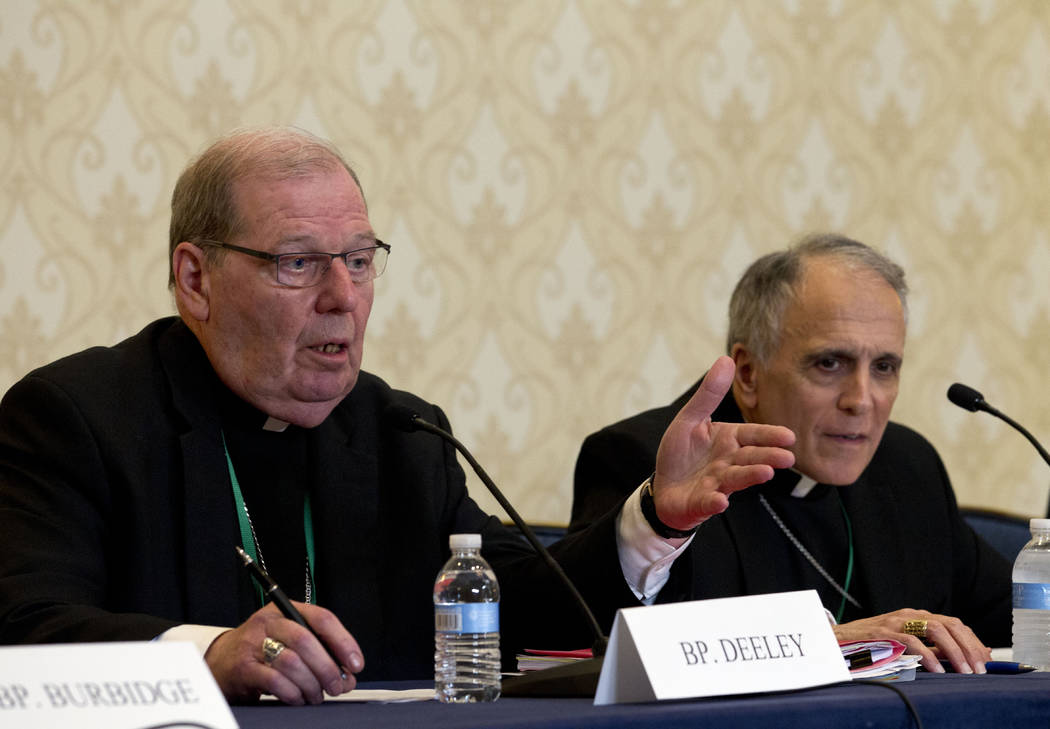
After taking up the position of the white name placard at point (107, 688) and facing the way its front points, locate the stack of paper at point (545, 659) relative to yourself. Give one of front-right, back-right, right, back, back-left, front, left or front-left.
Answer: back-left

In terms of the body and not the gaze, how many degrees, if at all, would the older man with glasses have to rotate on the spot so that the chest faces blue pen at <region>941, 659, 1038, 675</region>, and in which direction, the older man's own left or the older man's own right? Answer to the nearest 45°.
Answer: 0° — they already face it

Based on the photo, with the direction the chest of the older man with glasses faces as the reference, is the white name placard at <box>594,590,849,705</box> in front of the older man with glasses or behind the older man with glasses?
in front

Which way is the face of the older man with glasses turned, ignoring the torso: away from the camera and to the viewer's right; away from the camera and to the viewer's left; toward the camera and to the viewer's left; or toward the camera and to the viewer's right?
toward the camera and to the viewer's right

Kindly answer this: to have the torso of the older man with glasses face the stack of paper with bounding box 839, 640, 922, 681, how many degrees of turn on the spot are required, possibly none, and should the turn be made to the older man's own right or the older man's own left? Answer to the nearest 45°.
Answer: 0° — they already face it

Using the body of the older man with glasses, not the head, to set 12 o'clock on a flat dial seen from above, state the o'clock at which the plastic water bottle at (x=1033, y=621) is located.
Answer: The plastic water bottle is roughly at 11 o'clock from the older man with glasses.

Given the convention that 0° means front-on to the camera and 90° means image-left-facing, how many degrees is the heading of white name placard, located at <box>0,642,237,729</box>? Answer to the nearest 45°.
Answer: approximately 0°

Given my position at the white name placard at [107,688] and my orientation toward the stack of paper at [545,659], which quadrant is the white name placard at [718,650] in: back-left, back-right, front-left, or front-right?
front-right

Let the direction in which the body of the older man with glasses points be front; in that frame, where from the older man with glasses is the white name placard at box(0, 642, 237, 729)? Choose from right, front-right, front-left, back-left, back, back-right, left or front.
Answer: front-right

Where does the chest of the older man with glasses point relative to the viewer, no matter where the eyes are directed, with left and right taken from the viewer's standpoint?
facing the viewer and to the right of the viewer

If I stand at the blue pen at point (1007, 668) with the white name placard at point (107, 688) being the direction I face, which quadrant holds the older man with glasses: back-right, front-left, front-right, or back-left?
front-right

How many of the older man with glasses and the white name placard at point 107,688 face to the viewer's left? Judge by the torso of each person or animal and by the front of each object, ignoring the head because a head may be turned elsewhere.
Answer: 0
